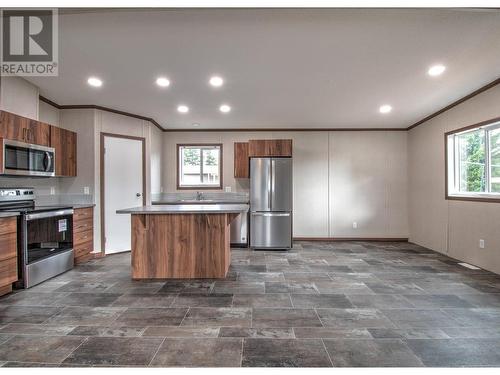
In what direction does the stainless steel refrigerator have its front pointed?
toward the camera

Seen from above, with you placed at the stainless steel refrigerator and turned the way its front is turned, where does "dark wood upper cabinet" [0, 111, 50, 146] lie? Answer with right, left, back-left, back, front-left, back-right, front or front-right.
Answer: front-right

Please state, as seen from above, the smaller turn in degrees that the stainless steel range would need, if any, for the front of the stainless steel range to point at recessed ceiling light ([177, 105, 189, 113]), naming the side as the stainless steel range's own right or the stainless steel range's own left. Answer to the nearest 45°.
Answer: approximately 45° to the stainless steel range's own left

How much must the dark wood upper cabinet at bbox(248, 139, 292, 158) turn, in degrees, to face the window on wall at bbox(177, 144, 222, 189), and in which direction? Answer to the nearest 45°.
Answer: approximately 135° to its right

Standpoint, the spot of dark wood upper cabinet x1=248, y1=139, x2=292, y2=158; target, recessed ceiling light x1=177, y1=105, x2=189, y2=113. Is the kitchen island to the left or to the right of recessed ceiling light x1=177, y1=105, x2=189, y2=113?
left

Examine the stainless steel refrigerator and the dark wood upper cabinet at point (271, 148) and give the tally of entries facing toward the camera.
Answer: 2

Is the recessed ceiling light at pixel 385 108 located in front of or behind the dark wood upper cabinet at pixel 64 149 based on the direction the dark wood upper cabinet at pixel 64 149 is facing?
in front

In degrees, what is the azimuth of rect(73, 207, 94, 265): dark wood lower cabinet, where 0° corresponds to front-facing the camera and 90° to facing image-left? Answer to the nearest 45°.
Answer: approximately 315°

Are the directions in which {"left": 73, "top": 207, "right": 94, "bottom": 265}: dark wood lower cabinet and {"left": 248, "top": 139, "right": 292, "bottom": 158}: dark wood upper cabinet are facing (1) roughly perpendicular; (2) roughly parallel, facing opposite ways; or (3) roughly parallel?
roughly perpendicular

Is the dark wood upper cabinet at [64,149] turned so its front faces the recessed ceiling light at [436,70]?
yes

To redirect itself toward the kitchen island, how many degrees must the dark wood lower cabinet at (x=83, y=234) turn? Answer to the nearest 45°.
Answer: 0° — it already faces it

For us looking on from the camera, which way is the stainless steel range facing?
facing the viewer and to the right of the viewer

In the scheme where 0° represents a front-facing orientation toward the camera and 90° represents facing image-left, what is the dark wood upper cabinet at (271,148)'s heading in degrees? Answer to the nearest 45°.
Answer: approximately 0°
